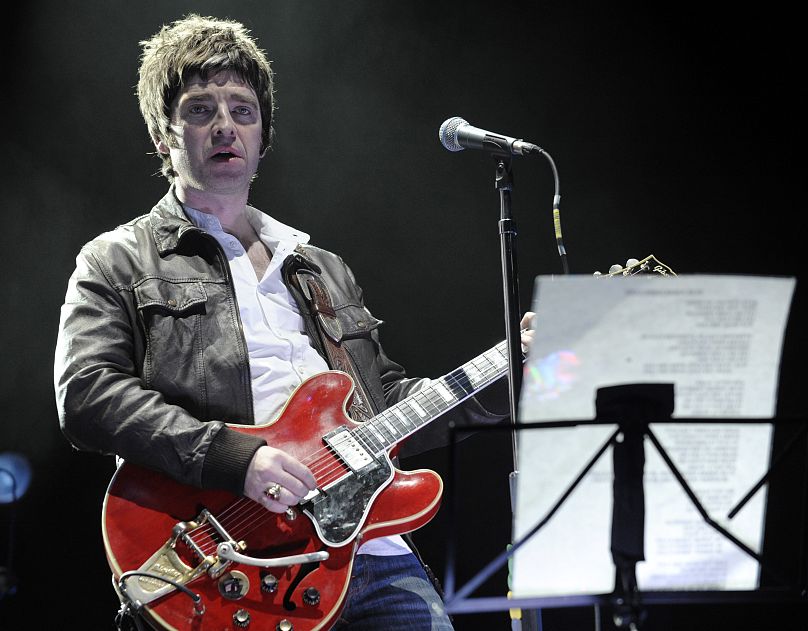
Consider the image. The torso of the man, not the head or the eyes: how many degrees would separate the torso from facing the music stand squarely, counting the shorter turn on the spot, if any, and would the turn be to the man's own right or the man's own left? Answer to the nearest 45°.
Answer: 0° — they already face it

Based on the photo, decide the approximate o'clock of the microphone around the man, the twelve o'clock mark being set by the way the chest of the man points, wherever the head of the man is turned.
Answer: The microphone is roughly at 11 o'clock from the man.

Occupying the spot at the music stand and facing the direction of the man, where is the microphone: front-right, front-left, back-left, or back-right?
front-right

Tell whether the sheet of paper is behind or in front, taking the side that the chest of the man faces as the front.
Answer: in front

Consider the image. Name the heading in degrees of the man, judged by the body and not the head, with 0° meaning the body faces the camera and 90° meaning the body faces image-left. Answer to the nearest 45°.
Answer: approximately 315°

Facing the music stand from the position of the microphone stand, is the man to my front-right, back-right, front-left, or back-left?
back-right
